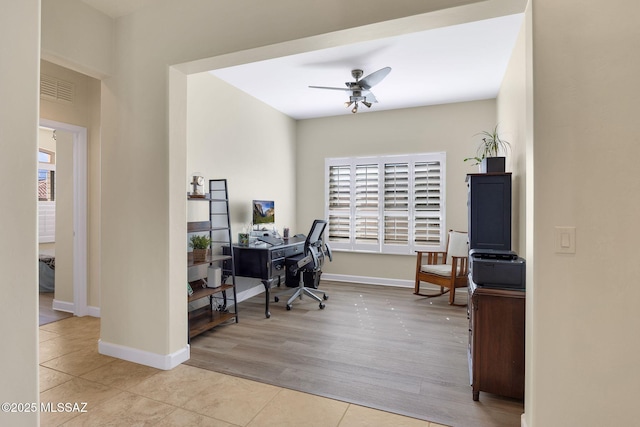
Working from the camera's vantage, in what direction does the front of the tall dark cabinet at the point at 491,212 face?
facing to the left of the viewer

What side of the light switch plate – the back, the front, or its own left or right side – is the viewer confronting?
front

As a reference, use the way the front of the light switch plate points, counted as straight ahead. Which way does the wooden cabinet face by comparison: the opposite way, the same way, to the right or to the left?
to the right

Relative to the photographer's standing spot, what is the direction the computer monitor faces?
facing the viewer and to the right of the viewer

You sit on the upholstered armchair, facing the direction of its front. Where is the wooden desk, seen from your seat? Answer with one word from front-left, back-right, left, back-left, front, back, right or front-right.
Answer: front

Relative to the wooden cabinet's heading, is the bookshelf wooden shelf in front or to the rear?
in front

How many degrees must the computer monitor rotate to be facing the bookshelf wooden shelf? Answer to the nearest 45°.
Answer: approximately 90° to its right

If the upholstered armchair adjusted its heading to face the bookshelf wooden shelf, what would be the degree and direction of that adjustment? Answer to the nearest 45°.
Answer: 0° — it already faces it

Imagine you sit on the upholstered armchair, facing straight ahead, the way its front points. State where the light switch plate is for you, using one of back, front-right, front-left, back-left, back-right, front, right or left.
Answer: front-left

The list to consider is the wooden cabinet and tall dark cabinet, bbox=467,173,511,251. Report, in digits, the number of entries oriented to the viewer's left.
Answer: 2

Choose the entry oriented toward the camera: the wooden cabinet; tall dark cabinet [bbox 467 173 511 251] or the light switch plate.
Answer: the light switch plate
